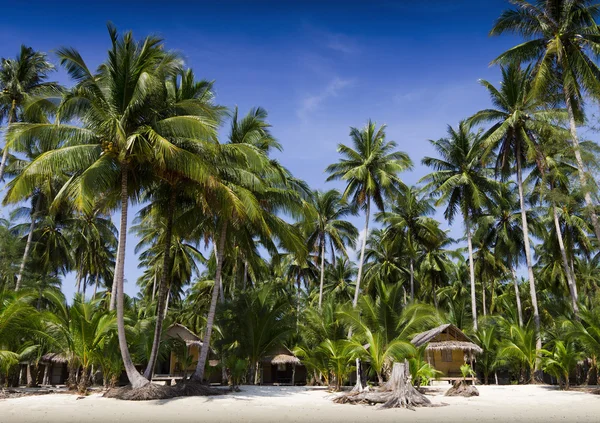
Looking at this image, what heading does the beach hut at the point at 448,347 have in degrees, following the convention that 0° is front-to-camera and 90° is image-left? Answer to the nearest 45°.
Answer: approximately 0°

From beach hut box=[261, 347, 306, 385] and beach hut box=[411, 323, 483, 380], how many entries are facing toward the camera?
2

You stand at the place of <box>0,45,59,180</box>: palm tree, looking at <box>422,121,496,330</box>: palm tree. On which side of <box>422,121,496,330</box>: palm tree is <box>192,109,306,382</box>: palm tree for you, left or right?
right

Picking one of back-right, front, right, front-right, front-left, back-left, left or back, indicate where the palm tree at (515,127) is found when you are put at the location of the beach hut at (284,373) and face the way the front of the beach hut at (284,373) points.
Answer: front-left

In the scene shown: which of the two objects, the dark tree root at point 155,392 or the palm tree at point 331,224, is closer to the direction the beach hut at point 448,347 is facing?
the dark tree root

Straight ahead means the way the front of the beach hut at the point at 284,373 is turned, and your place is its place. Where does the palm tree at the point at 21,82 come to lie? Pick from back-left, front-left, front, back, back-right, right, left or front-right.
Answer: front-right
